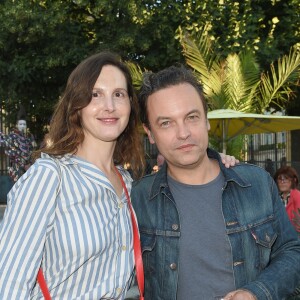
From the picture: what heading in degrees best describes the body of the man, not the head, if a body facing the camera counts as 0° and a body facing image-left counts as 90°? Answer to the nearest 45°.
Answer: approximately 0°

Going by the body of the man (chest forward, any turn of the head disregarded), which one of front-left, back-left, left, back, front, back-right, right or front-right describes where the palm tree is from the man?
back

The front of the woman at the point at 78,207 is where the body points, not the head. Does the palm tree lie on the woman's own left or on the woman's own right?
on the woman's own left

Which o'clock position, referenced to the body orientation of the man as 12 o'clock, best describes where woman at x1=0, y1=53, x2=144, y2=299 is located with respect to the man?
The woman is roughly at 2 o'clock from the man.

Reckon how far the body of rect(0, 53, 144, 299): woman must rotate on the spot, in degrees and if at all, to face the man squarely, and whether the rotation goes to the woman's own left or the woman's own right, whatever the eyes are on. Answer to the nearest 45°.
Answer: approximately 45° to the woman's own left

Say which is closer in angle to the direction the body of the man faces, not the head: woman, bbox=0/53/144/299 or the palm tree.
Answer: the woman

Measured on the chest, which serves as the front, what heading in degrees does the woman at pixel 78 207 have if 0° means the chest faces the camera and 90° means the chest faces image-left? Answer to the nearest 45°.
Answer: approximately 315°
